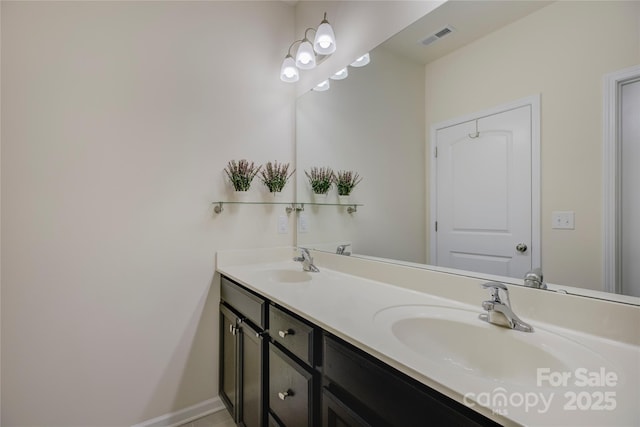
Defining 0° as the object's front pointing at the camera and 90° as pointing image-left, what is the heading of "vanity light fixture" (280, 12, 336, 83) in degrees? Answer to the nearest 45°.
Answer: approximately 45°

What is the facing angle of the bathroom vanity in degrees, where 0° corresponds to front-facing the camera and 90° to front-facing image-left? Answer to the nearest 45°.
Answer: approximately 45°

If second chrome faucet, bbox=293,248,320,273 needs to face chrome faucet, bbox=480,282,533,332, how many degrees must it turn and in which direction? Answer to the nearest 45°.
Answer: approximately 90° to its left

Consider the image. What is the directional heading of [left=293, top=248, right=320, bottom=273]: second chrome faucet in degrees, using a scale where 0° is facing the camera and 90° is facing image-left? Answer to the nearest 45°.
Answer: approximately 45°
